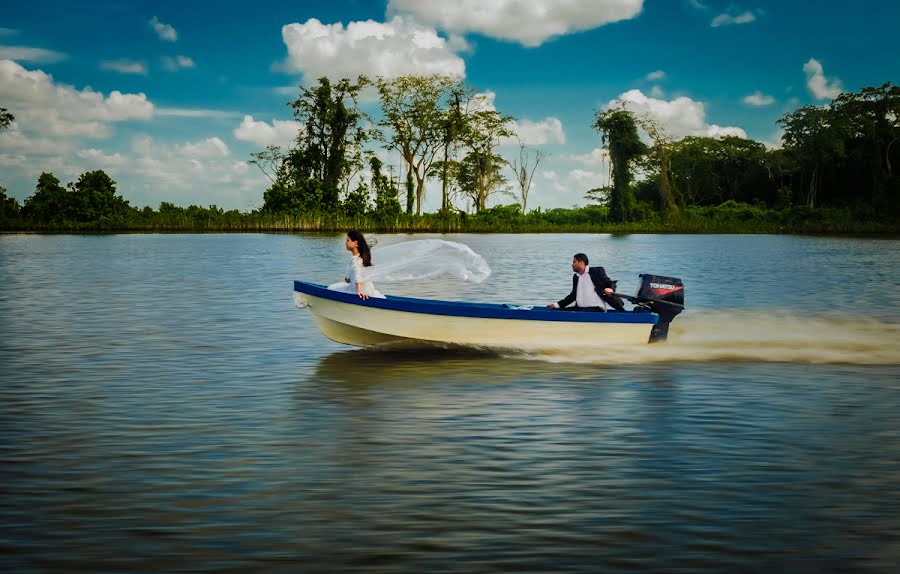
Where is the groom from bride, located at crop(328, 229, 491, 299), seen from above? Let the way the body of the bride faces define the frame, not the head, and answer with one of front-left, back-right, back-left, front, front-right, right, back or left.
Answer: back

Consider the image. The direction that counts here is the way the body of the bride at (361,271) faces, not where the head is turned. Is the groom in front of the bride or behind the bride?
behind

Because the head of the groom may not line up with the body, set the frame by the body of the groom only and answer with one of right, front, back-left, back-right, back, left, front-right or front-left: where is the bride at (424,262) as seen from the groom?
front-right

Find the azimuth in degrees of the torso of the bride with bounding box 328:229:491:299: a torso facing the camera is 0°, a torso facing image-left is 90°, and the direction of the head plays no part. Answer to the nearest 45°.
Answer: approximately 90°

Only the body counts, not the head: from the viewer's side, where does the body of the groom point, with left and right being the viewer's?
facing the viewer and to the left of the viewer

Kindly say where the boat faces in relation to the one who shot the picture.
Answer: facing to the left of the viewer
